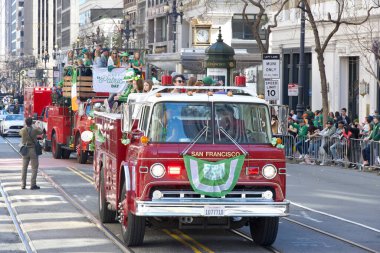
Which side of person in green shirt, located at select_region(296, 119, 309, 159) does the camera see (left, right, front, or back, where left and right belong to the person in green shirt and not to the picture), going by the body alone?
left

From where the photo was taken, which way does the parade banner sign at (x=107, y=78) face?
toward the camera

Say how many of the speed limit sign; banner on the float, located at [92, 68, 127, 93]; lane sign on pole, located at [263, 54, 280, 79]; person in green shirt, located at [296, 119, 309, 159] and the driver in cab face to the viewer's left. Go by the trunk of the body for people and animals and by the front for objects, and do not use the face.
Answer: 1

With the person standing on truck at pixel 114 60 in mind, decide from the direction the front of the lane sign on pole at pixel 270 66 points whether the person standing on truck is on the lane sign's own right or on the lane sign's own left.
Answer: on the lane sign's own right

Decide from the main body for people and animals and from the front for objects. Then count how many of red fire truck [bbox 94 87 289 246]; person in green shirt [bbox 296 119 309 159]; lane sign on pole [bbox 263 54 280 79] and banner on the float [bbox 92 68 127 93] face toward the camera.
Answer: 3

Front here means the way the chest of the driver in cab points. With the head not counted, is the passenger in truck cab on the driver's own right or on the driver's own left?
on the driver's own right

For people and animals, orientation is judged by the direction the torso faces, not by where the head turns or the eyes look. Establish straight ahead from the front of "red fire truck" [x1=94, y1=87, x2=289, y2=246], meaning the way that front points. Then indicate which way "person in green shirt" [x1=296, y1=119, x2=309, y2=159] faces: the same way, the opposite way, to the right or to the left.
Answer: to the right

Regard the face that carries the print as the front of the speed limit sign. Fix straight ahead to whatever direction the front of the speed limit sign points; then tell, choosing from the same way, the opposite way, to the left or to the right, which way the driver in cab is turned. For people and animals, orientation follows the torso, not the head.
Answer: the same way

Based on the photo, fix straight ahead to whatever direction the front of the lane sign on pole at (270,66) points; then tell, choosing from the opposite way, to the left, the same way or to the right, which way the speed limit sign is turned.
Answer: the same way

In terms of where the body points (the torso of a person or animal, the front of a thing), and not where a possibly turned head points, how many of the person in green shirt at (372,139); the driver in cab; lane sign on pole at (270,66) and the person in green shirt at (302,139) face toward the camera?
2

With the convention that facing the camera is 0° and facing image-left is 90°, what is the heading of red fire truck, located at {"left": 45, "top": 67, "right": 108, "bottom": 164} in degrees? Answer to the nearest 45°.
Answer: approximately 315°

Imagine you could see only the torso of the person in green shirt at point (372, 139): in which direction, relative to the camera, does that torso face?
to the viewer's left

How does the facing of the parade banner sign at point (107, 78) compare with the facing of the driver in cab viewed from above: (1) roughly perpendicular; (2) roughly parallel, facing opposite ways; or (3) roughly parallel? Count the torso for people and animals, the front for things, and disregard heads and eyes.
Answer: roughly parallel
